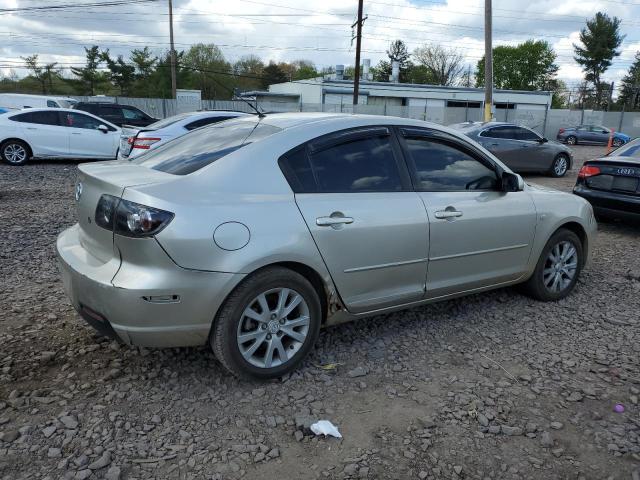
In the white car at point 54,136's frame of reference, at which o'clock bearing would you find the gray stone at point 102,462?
The gray stone is roughly at 3 o'clock from the white car.

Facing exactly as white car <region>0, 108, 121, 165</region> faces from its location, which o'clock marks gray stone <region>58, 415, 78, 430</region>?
The gray stone is roughly at 3 o'clock from the white car.

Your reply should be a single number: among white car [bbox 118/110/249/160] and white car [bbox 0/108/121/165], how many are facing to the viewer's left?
0

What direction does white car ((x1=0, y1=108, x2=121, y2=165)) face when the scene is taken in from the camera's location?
facing to the right of the viewer

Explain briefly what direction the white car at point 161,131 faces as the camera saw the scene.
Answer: facing away from the viewer and to the right of the viewer

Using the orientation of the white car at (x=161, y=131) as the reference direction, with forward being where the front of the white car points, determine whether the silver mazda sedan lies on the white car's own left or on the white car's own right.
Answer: on the white car's own right

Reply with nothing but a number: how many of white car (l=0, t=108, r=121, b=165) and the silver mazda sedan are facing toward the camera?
0

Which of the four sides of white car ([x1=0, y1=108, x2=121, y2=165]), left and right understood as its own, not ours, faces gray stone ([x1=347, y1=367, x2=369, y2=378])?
right

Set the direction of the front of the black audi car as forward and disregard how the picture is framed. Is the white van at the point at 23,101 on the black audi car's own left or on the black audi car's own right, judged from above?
on the black audi car's own left

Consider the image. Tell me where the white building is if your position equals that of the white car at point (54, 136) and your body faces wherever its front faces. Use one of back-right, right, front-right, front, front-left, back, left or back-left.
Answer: front-left

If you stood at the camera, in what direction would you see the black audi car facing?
facing away from the viewer and to the right of the viewer

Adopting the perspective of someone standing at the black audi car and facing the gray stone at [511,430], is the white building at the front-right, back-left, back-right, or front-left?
back-right

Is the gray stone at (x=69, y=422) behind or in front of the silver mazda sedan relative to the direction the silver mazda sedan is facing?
behind

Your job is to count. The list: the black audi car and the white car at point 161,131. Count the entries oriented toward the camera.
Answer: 0
